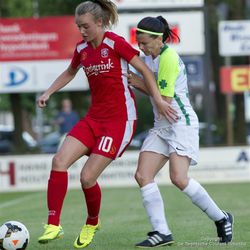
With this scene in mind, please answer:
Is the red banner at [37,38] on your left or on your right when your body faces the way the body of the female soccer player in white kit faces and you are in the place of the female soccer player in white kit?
on your right

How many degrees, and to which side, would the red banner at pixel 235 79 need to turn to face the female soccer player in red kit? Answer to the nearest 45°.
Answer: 0° — it already faces them

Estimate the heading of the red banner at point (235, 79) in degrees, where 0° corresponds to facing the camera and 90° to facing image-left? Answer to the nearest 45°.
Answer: approximately 0°

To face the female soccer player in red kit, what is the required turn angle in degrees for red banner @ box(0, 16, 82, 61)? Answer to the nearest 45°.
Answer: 0° — it already faces them

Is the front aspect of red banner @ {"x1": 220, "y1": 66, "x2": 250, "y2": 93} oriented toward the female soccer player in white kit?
yes

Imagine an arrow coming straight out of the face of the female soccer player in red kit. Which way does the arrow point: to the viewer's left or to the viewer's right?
to the viewer's left

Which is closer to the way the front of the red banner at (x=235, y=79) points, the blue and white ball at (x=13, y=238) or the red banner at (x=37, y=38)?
the blue and white ball

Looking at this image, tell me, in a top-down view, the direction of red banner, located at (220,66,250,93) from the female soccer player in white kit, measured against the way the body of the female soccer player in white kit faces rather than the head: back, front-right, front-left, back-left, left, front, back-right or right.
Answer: back-right

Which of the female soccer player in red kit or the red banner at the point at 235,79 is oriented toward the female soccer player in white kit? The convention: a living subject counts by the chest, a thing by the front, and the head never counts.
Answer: the red banner

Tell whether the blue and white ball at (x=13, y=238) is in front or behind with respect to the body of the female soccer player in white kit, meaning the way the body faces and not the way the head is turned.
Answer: in front

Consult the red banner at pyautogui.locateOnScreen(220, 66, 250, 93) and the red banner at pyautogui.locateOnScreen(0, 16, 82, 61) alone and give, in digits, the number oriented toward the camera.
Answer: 2

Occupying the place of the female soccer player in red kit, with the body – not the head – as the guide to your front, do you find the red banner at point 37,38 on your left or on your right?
on your right
